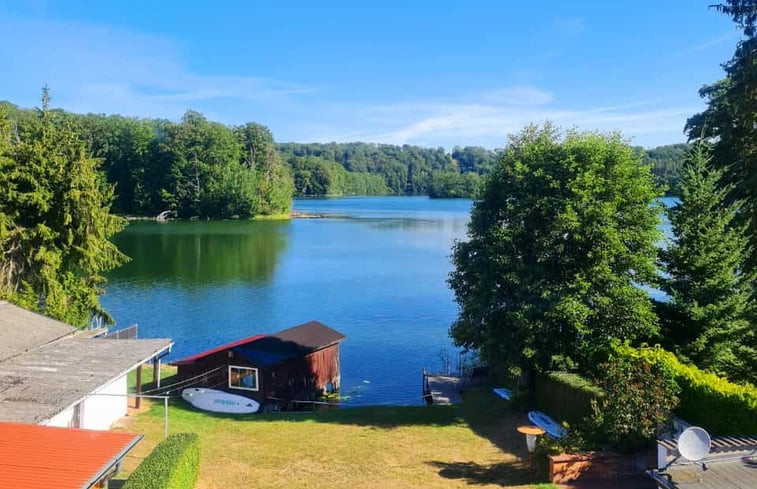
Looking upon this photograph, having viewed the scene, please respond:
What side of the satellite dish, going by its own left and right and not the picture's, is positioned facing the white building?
right

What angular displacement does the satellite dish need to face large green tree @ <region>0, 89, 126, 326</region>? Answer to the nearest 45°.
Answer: approximately 90° to its right

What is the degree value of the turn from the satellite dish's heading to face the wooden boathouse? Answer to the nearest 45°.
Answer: approximately 135° to its right

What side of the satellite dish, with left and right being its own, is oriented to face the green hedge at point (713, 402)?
back

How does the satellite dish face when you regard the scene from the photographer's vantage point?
facing the viewer

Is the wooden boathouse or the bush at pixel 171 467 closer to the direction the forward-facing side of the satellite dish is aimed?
the bush

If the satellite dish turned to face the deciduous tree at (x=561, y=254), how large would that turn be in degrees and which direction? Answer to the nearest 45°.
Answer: approximately 135° to its right

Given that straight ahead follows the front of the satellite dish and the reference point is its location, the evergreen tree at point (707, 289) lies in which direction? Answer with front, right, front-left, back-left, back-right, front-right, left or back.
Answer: back
